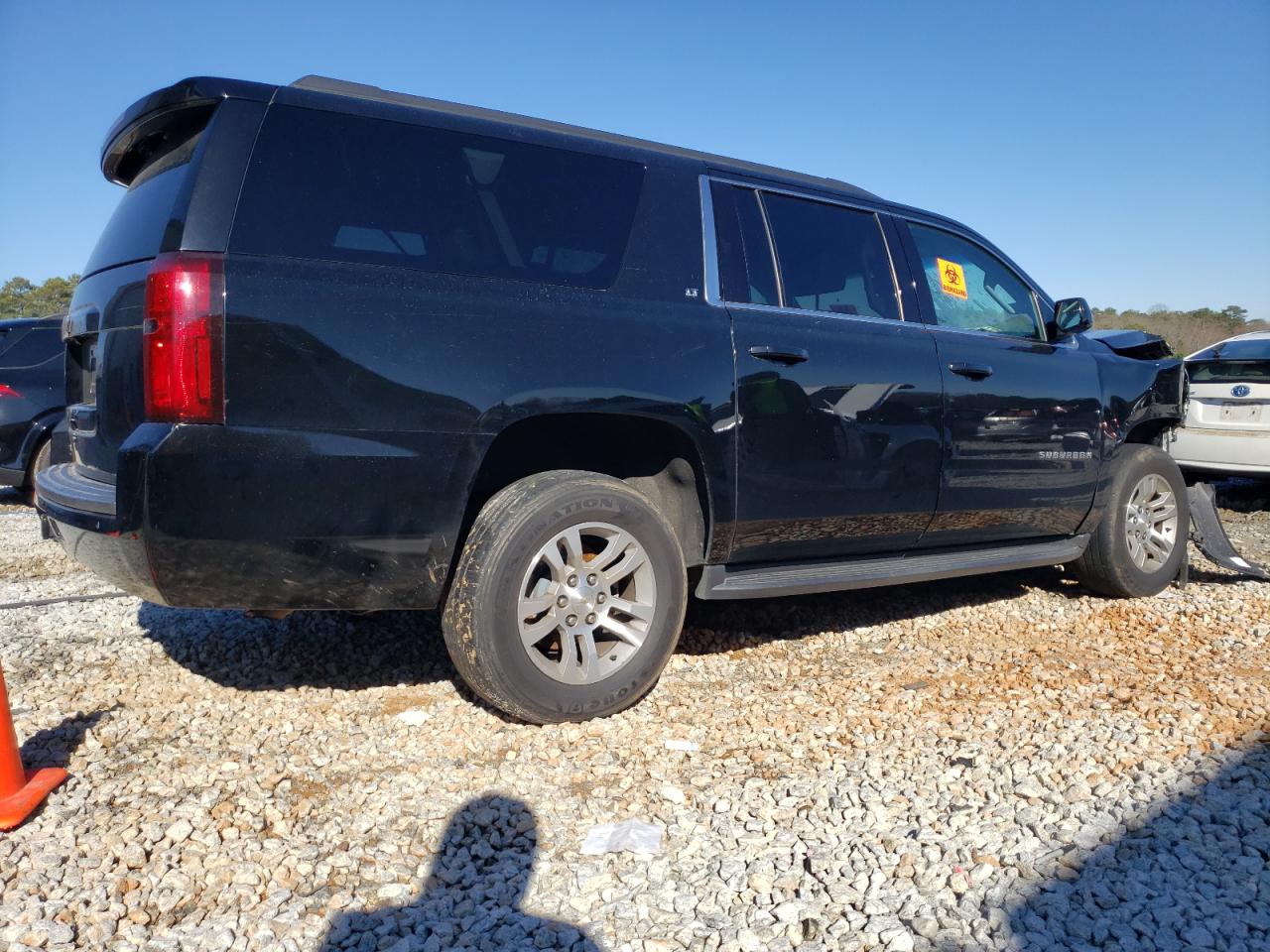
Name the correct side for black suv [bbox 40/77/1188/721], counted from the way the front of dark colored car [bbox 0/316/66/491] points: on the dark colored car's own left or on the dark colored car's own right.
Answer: on the dark colored car's own right

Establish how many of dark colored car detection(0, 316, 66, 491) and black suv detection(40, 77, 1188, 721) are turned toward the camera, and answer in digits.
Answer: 0

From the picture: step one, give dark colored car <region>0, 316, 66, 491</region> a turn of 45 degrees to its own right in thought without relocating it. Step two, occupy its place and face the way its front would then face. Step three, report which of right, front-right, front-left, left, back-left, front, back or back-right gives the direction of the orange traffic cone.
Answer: right

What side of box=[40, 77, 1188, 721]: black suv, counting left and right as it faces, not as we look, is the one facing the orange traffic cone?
back

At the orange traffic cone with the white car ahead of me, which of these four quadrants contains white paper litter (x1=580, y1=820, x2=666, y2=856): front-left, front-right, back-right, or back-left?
front-right

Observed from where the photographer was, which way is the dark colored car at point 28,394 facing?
facing away from the viewer and to the right of the viewer

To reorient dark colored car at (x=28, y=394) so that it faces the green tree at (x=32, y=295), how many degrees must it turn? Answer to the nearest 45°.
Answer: approximately 45° to its left

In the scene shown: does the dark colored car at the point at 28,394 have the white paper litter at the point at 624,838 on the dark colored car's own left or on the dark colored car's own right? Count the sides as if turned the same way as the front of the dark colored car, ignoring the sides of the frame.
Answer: on the dark colored car's own right

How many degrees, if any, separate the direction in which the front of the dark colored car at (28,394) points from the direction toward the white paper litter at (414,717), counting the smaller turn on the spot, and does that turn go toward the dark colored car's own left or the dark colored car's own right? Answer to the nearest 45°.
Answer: approximately 135° to the dark colored car's own right

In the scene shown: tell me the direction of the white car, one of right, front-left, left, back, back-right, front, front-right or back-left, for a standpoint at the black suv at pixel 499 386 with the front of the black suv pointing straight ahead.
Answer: front

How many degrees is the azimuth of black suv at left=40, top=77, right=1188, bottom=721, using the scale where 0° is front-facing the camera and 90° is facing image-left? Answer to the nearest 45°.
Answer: approximately 225°
